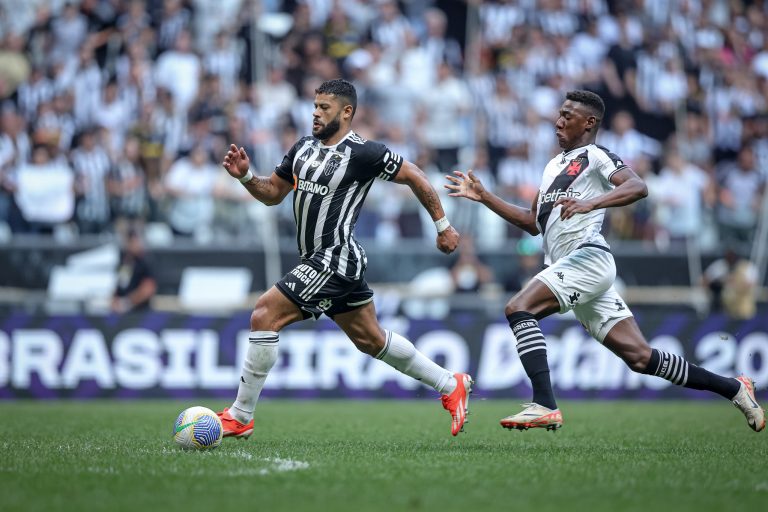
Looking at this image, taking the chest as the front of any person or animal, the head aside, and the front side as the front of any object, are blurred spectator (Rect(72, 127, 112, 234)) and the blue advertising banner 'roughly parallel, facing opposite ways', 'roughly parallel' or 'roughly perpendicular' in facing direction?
roughly parallel

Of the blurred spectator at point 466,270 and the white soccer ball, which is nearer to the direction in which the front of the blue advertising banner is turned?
the white soccer ball

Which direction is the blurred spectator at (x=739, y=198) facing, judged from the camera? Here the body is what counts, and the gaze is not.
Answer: toward the camera

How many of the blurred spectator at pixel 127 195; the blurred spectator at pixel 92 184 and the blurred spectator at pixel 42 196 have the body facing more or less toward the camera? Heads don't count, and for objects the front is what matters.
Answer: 3

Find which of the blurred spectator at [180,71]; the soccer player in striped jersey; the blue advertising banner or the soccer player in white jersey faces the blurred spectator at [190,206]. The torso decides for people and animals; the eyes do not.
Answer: the blurred spectator at [180,71]

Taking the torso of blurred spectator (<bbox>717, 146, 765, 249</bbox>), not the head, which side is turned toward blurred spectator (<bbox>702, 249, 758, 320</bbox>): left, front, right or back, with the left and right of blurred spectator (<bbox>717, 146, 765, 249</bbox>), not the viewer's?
front

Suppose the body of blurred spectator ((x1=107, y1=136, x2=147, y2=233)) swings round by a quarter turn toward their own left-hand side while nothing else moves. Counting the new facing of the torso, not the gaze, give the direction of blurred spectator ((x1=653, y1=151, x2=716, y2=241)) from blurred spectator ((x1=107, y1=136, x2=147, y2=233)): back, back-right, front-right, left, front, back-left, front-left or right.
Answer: front

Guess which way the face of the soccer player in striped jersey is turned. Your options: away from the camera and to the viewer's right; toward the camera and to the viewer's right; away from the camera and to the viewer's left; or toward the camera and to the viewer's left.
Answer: toward the camera and to the viewer's left

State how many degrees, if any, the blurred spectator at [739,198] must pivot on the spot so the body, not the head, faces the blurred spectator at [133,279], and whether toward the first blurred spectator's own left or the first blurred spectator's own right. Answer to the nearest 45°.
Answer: approximately 45° to the first blurred spectator's own right

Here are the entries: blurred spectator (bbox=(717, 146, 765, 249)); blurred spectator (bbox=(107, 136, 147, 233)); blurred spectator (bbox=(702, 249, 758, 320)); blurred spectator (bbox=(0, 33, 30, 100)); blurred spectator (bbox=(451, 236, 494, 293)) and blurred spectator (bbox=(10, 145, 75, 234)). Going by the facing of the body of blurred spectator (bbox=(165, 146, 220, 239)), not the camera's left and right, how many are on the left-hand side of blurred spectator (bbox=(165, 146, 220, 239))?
3

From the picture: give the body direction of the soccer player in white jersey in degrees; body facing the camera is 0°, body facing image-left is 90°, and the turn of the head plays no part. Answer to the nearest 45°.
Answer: approximately 45°

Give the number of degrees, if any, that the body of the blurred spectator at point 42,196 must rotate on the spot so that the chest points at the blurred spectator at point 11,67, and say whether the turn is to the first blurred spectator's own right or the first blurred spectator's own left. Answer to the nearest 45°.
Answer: approximately 180°

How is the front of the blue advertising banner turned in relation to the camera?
facing the viewer

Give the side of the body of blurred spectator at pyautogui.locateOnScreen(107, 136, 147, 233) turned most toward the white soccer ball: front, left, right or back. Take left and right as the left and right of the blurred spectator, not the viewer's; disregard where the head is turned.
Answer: front

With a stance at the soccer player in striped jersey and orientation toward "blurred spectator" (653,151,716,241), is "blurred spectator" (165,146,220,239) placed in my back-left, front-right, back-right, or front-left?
front-left

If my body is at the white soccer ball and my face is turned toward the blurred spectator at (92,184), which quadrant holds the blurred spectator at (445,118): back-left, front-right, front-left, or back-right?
front-right

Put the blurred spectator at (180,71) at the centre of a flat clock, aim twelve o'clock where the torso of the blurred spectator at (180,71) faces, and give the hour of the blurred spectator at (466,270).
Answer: the blurred spectator at (466,270) is roughly at 10 o'clock from the blurred spectator at (180,71).

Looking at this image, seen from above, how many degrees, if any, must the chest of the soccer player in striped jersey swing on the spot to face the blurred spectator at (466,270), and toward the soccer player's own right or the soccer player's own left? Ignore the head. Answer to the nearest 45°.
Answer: approximately 135° to the soccer player's own right

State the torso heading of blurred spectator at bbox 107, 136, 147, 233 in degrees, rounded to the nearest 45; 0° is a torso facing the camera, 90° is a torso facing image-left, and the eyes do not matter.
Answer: approximately 0°

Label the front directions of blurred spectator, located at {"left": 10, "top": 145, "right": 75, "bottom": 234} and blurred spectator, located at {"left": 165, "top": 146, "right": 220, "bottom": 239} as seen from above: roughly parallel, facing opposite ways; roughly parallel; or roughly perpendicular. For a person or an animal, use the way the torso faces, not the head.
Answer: roughly parallel

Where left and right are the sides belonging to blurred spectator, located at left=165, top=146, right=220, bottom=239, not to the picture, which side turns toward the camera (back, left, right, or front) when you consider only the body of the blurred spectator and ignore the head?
front
